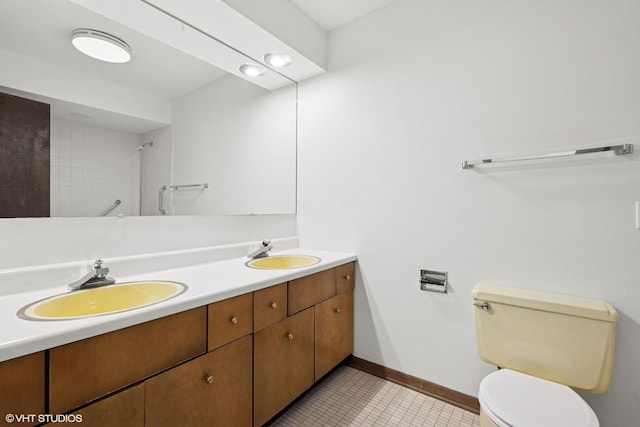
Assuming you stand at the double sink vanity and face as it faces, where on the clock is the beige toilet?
The beige toilet is roughly at 11 o'clock from the double sink vanity.

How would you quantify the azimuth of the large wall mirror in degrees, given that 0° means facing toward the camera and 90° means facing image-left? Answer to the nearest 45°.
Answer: approximately 315°

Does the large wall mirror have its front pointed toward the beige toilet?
yes

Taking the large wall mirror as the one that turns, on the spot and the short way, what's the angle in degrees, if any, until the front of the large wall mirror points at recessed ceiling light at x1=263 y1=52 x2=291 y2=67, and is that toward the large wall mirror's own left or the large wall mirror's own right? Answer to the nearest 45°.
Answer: approximately 45° to the large wall mirror's own left

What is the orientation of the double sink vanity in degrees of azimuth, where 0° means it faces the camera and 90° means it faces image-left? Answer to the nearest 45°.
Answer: approximately 315°

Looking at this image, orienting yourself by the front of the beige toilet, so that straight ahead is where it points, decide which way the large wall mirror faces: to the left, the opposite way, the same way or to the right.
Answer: to the left
